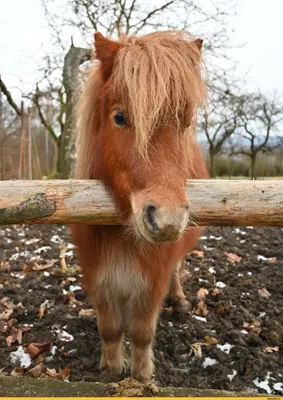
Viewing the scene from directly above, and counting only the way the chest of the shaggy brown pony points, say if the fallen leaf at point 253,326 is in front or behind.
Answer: behind

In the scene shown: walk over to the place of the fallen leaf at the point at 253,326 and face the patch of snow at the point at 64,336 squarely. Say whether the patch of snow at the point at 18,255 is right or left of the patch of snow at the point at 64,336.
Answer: right

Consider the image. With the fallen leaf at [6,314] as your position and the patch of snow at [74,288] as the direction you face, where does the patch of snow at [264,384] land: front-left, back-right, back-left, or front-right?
front-right

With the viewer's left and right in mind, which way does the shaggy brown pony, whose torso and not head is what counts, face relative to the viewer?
facing the viewer

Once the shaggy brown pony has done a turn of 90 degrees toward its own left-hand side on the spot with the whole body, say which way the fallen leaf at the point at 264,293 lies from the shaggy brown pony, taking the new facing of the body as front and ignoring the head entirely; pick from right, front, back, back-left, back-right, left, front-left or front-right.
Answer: front-left

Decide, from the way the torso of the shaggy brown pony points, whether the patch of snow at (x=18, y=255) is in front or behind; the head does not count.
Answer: behind

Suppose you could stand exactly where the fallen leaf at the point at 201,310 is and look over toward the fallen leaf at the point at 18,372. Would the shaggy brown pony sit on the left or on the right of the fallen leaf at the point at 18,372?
left

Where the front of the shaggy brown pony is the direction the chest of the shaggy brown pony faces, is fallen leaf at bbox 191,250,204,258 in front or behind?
behind

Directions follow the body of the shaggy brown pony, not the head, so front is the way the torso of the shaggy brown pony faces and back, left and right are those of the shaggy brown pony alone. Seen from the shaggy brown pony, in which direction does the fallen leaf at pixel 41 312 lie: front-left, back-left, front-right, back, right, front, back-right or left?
back-right

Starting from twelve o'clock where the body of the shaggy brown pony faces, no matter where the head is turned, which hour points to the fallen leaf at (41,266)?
The fallen leaf is roughly at 5 o'clock from the shaggy brown pony.

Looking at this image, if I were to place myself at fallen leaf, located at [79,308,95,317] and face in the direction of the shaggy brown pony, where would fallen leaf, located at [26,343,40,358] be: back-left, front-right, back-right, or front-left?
front-right

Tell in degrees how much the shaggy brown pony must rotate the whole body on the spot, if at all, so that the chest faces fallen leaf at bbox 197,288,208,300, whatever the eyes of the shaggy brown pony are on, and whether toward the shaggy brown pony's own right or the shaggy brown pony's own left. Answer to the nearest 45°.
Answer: approximately 180°

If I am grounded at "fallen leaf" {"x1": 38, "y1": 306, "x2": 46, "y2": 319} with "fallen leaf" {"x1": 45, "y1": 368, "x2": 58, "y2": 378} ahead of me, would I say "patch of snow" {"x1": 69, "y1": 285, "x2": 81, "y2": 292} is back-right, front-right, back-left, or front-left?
back-left
